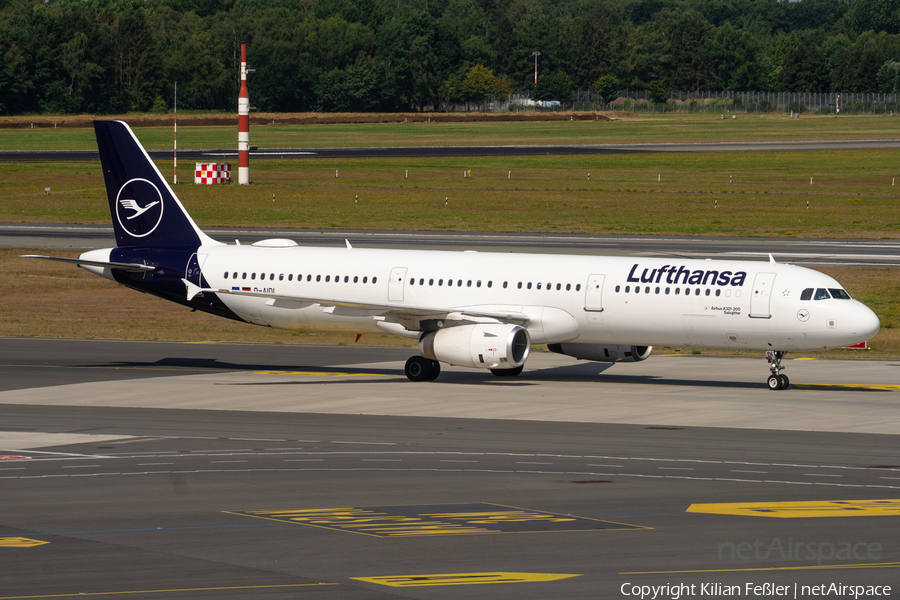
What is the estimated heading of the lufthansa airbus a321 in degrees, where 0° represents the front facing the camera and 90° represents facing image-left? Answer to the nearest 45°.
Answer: approximately 315°
